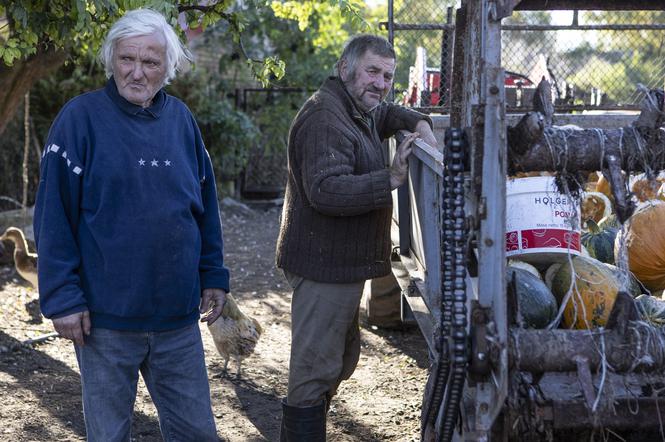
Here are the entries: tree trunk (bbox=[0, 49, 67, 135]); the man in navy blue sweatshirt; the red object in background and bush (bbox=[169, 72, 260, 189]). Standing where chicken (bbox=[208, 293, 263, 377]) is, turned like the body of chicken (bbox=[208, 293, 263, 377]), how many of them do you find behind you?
1

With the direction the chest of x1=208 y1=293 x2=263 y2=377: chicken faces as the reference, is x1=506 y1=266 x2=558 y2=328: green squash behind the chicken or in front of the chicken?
behind

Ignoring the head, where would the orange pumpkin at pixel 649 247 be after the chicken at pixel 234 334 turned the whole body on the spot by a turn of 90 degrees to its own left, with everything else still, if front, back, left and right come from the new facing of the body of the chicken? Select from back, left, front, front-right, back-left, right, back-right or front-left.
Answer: back-left

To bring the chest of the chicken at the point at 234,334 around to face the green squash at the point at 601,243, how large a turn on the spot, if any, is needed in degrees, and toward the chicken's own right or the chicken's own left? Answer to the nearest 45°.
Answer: approximately 135° to the chicken's own right

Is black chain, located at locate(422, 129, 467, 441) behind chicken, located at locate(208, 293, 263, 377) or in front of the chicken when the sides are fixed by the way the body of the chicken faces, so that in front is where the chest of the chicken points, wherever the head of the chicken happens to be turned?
behind
